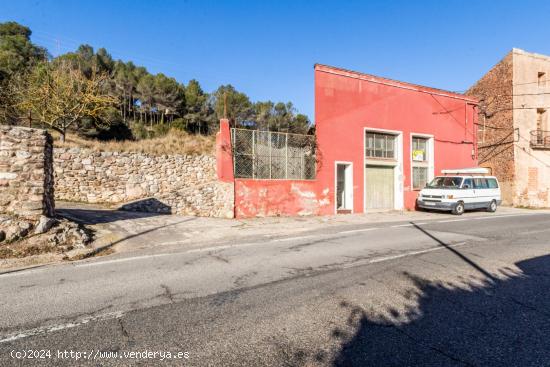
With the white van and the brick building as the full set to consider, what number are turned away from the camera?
0

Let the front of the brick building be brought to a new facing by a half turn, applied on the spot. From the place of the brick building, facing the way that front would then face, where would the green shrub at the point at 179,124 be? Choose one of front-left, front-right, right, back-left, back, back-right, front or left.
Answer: front-left

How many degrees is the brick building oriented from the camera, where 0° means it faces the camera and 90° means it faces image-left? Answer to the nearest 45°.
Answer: approximately 315°

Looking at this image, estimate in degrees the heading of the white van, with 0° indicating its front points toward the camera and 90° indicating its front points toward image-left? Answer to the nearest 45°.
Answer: approximately 45°

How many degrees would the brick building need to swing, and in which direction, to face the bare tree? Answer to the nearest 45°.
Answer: approximately 90° to its right

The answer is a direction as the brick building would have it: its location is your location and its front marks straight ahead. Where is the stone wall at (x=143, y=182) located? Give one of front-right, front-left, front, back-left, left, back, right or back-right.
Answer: right

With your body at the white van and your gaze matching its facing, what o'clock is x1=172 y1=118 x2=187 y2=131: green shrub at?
The green shrub is roughly at 2 o'clock from the white van.

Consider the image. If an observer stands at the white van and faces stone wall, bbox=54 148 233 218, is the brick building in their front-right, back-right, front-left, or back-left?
back-right

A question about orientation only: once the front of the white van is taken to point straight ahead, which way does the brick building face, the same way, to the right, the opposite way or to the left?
to the left

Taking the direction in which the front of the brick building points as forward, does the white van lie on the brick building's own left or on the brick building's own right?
on the brick building's own right

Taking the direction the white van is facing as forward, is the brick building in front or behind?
behind
